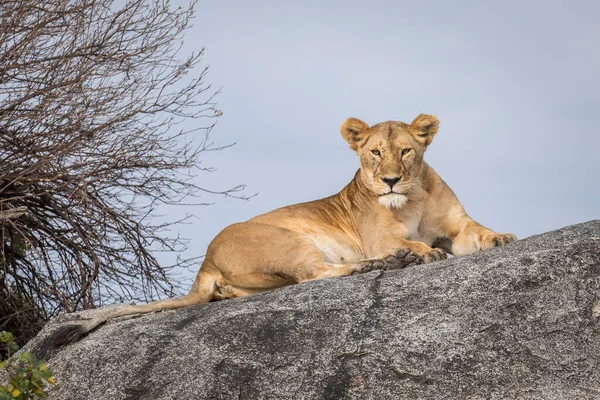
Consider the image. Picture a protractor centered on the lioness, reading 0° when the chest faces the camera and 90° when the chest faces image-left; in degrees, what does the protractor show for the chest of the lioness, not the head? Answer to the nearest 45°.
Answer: approximately 270°
